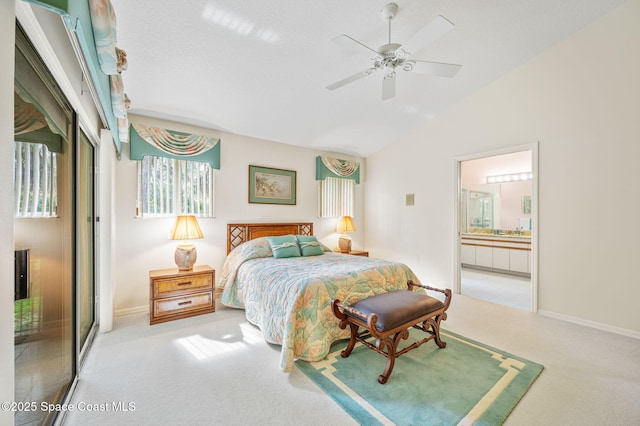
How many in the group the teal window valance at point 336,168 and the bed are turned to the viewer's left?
0

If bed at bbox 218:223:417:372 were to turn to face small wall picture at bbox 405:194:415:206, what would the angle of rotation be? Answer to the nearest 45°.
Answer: approximately 90° to its left

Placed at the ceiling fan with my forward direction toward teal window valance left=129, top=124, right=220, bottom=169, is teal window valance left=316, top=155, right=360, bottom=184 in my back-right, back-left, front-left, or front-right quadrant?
front-right

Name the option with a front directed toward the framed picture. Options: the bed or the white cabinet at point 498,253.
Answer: the white cabinet

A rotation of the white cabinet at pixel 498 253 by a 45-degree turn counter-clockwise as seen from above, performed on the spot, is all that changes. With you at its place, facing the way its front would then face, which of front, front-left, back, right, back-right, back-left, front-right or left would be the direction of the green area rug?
front

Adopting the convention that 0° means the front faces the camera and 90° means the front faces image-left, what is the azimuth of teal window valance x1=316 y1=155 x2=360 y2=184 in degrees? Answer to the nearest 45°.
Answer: approximately 315°

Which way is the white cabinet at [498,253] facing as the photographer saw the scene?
facing the viewer and to the left of the viewer

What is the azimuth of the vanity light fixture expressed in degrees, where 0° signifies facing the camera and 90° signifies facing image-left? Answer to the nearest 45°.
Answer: approximately 45°

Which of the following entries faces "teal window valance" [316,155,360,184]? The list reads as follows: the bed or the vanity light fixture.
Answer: the vanity light fixture

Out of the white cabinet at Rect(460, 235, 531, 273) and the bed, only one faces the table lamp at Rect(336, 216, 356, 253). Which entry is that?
the white cabinet

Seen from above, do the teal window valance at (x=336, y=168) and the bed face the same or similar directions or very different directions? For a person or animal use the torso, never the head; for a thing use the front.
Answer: same or similar directions

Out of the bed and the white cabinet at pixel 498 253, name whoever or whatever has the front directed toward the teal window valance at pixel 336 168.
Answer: the white cabinet

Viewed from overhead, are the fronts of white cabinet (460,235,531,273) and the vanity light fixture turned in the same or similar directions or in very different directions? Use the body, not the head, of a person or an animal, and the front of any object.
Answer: same or similar directions

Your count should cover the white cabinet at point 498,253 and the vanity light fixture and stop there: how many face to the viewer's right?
0

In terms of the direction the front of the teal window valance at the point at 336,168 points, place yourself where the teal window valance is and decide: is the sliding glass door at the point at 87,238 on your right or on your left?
on your right

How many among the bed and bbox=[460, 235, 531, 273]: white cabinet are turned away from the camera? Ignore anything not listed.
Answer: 0
